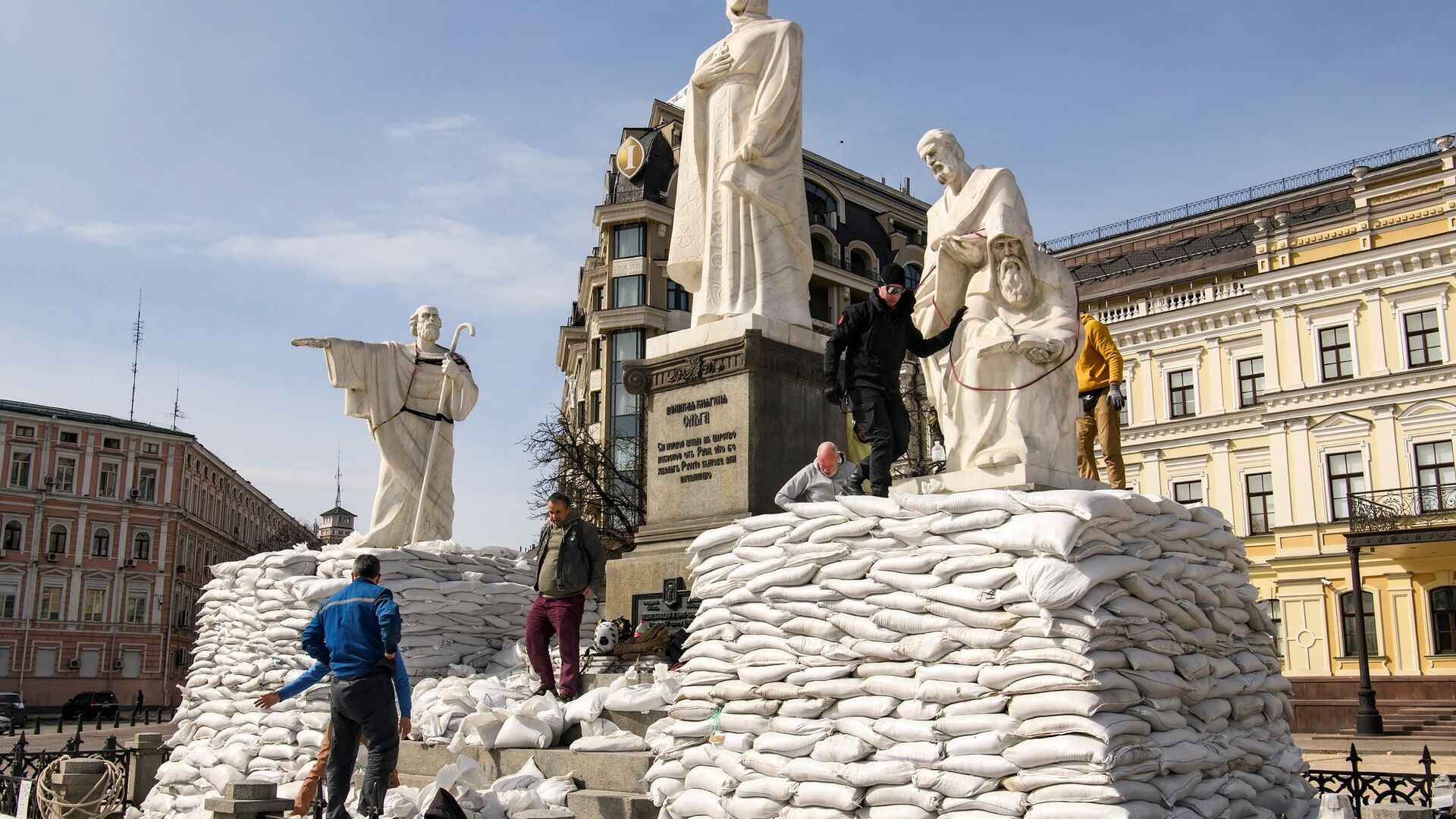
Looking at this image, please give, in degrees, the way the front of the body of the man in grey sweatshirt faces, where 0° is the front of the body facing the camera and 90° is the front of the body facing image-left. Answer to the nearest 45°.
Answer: approximately 0°

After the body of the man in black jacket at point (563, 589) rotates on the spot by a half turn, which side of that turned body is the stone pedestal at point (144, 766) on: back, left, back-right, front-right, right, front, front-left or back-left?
left

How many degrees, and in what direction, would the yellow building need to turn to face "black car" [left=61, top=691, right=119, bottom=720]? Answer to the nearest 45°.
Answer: approximately 45° to its right

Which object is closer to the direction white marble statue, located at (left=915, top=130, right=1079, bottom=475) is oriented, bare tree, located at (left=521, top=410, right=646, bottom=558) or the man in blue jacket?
the man in blue jacket

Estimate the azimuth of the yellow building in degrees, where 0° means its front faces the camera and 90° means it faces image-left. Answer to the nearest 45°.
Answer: approximately 45°

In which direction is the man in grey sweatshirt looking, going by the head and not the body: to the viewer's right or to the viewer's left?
to the viewer's left

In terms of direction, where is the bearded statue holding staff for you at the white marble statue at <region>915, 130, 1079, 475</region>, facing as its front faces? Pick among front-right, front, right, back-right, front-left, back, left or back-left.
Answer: back-right

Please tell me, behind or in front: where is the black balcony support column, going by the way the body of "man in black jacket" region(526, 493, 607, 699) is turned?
behind
